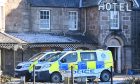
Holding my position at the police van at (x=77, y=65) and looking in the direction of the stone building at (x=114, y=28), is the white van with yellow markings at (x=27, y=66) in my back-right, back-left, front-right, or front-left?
back-left

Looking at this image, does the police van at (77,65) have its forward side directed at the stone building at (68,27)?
no

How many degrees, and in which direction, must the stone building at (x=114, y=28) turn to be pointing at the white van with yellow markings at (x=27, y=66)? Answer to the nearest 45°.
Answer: approximately 45° to its right

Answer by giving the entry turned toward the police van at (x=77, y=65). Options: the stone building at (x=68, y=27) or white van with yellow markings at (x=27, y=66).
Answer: the stone building

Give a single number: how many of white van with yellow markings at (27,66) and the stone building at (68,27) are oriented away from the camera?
0

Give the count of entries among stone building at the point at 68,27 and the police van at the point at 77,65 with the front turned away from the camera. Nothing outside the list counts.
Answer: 0

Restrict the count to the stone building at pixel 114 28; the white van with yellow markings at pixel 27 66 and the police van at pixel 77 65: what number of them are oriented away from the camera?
0

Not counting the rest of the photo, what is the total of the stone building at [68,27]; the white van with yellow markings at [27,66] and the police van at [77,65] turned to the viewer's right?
0

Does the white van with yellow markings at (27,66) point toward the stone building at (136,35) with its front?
no

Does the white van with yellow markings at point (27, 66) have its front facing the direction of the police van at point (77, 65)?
no

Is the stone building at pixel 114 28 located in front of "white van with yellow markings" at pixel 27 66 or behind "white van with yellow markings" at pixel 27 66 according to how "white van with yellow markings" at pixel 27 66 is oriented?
behind

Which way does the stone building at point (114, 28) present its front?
toward the camera

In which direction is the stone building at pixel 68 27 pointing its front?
toward the camera
